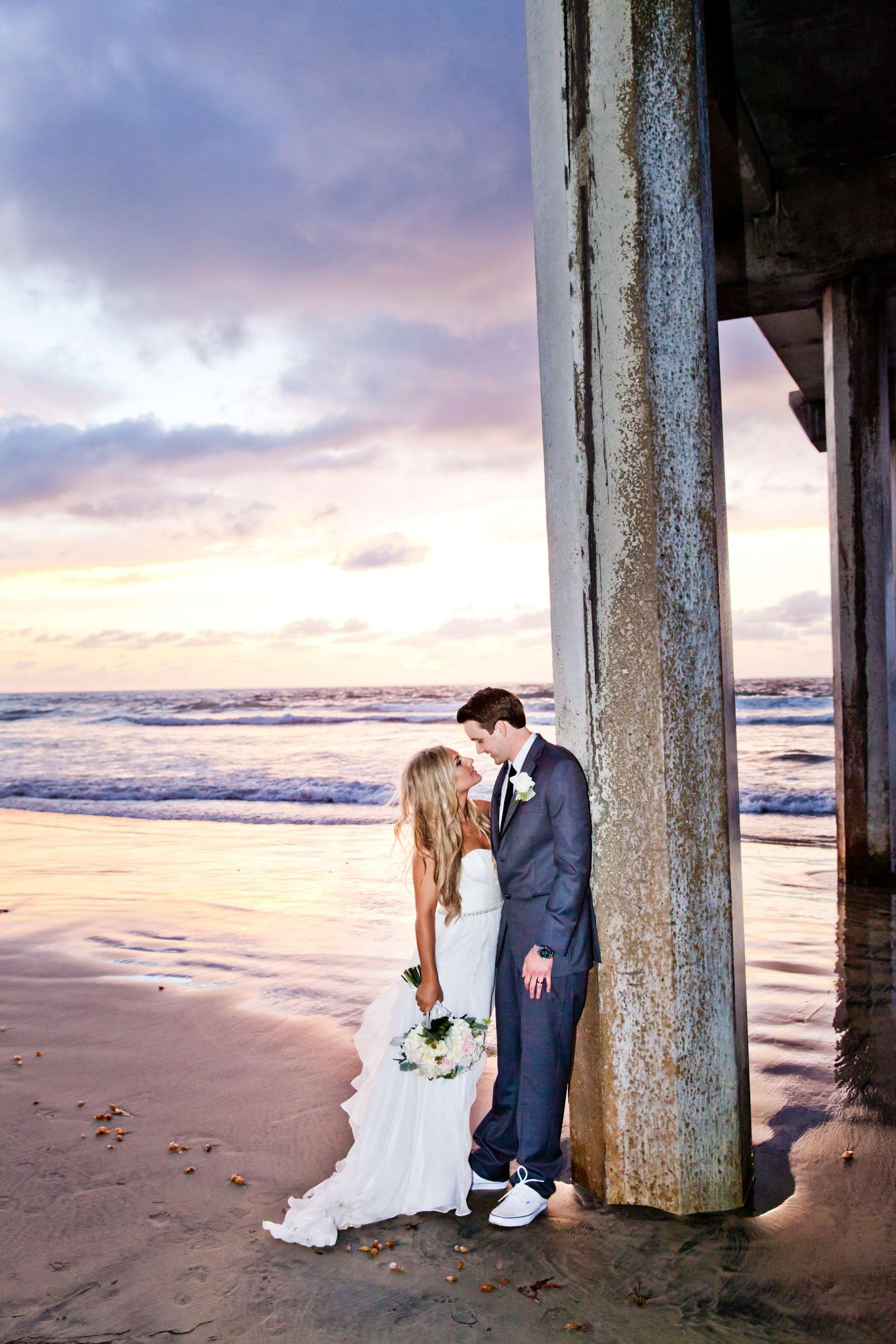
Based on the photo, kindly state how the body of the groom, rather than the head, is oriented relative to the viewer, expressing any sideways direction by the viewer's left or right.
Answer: facing the viewer and to the left of the viewer

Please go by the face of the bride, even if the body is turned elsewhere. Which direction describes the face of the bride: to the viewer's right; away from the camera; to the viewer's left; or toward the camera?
to the viewer's right

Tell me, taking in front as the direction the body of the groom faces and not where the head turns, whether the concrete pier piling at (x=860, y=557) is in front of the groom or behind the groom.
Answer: behind
